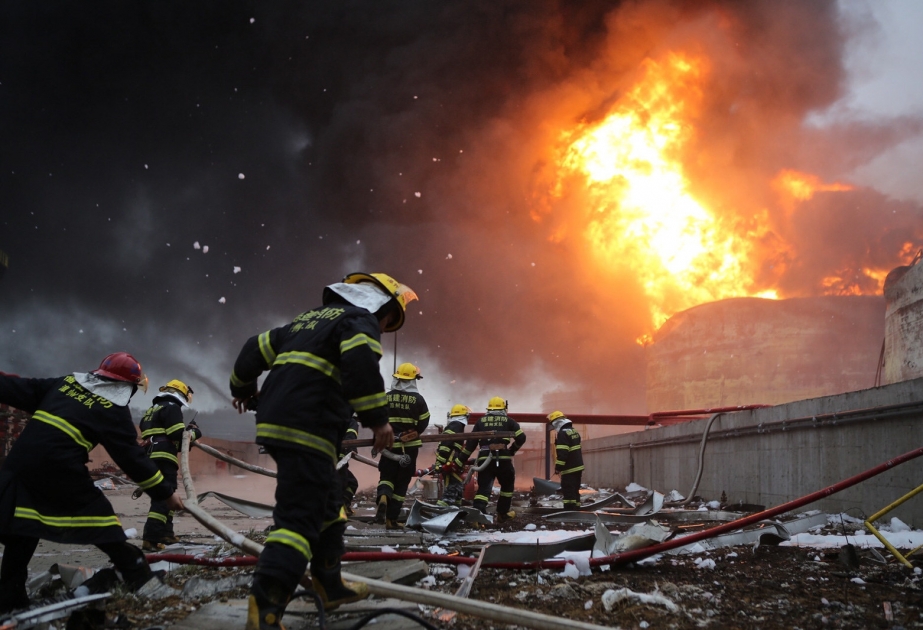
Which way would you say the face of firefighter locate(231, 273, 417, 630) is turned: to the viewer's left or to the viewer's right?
to the viewer's right

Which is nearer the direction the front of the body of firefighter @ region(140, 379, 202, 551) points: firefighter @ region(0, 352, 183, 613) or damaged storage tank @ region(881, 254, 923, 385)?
the damaged storage tank

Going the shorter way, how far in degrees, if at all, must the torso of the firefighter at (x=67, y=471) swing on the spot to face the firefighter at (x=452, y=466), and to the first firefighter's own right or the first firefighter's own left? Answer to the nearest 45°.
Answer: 0° — they already face them

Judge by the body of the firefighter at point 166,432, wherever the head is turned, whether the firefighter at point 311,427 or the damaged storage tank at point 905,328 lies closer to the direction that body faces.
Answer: the damaged storage tank

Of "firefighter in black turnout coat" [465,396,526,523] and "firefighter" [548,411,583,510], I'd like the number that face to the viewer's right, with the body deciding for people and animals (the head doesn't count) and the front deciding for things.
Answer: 0

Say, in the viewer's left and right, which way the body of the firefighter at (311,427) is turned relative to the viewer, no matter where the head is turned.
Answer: facing away from the viewer and to the right of the viewer

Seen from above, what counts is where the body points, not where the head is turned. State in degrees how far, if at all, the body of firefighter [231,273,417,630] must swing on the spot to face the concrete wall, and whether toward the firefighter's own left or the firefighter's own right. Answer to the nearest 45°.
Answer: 0° — they already face it
